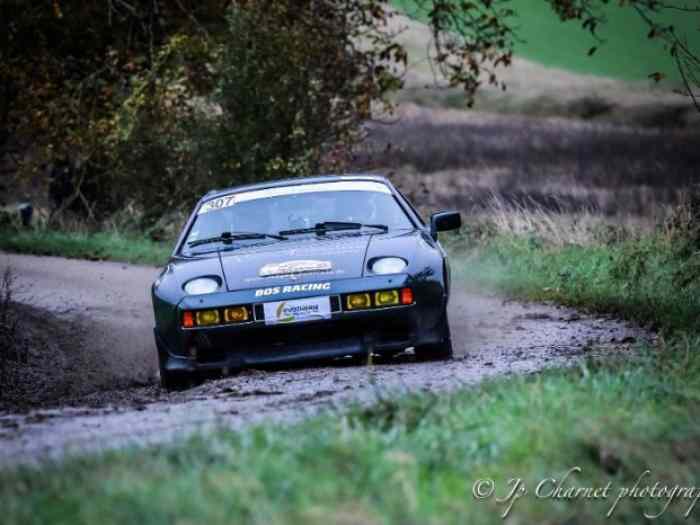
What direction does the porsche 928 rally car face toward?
toward the camera

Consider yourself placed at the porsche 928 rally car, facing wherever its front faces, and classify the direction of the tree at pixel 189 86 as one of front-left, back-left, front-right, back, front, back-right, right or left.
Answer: back
